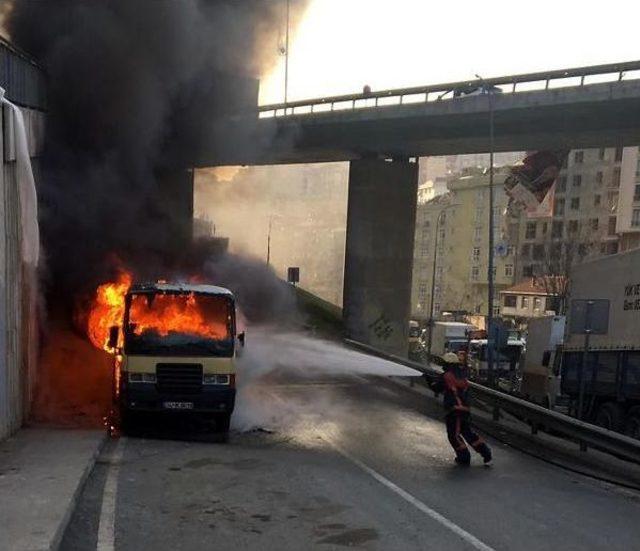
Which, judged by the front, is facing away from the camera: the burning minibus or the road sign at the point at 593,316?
the road sign

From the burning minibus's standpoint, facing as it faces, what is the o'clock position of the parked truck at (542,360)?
The parked truck is roughly at 8 o'clock from the burning minibus.

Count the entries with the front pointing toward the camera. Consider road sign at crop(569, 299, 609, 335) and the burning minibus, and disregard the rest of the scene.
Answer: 1

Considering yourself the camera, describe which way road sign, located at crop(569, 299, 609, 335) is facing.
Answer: facing away from the viewer

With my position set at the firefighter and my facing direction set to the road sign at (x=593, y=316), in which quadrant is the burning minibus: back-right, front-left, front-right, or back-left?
back-left

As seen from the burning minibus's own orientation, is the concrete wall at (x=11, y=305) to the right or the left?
on its right
